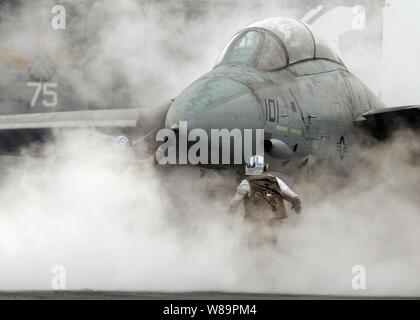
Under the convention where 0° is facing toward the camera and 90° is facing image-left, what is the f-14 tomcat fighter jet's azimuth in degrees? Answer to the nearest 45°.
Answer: approximately 45°
